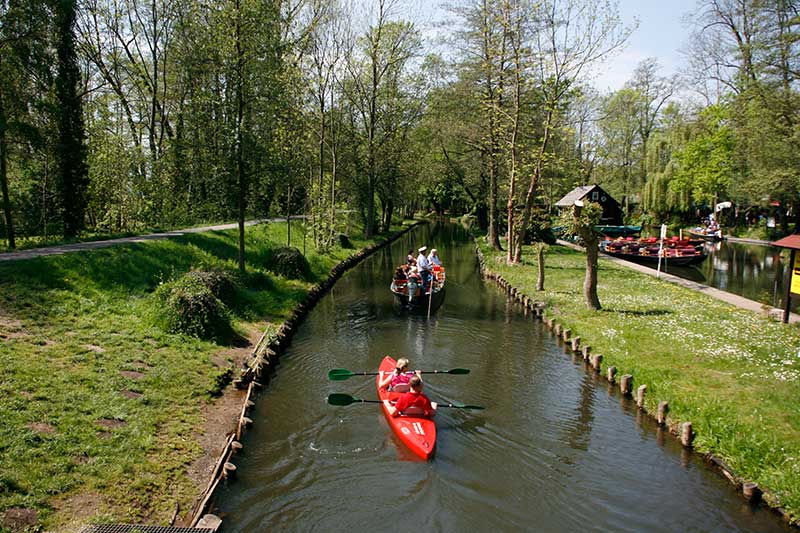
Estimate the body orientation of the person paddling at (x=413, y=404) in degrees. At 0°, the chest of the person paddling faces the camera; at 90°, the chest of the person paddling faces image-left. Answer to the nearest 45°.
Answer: approximately 180°

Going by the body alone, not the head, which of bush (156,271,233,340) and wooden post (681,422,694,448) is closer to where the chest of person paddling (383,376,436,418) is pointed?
the bush

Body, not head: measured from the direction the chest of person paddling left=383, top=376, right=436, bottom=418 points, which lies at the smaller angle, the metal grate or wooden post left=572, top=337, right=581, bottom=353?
the wooden post

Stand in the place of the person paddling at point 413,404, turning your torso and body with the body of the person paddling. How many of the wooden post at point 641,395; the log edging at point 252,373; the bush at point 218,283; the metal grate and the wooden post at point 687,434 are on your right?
2

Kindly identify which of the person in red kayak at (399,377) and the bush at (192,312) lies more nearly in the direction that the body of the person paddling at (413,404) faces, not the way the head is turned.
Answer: the person in red kayak

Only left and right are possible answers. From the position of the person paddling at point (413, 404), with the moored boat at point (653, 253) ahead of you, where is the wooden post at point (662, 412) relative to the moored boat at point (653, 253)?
right

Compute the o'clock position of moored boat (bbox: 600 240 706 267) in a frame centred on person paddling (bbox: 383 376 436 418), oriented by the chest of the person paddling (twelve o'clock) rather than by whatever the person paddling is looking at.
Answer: The moored boat is roughly at 1 o'clock from the person paddling.

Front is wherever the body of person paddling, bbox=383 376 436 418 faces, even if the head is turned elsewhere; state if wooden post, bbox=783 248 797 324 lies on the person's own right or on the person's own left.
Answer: on the person's own right

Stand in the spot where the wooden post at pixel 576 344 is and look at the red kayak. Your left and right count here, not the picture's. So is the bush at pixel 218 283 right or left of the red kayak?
right

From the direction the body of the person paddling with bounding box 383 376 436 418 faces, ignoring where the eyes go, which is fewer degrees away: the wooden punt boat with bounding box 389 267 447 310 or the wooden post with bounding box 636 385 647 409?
the wooden punt boat

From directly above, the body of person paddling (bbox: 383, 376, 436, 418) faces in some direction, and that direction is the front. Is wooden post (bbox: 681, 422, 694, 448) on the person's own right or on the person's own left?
on the person's own right

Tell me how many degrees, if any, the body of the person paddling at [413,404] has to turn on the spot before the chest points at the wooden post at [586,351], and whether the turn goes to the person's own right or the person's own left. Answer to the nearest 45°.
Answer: approximately 45° to the person's own right

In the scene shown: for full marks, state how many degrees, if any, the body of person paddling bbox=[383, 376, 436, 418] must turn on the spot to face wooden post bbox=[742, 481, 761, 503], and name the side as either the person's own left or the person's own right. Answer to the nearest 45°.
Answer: approximately 135° to the person's own right

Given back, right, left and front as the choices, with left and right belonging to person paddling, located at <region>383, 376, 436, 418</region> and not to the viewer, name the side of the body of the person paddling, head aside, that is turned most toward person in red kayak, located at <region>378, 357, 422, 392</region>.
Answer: front
